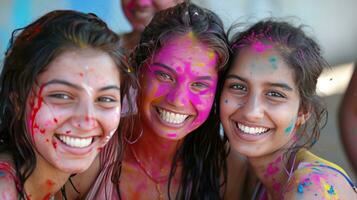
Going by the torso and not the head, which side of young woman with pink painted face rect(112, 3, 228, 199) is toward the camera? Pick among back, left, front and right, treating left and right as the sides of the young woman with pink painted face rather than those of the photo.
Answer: front

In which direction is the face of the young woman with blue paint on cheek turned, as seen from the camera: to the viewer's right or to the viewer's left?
to the viewer's left

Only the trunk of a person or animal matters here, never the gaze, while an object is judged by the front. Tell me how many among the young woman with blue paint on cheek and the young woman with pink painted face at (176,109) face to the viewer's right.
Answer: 0

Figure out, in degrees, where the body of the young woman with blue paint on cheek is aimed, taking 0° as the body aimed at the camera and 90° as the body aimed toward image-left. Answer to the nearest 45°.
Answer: approximately 45°

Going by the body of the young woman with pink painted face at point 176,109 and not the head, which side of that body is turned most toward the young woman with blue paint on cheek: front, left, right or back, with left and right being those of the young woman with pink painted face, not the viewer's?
left

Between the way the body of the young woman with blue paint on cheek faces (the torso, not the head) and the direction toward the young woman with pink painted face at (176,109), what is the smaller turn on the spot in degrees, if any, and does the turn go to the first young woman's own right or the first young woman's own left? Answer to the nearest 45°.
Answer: approximately 45° to the first young woman's own right

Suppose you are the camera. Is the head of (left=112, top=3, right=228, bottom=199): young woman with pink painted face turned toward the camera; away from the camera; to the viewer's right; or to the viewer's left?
toward the camera
